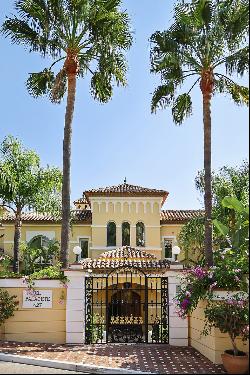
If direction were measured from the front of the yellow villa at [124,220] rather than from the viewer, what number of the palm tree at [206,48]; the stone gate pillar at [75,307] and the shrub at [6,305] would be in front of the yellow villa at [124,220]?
3

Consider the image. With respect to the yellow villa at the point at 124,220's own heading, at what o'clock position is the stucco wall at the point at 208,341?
The stucco wall is roughly at 12 o'clock from the yellow villa.

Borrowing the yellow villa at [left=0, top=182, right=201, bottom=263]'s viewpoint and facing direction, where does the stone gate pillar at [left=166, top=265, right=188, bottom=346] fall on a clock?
The stone gate pillar is roughly at 12 o'clock from the yellow villa.

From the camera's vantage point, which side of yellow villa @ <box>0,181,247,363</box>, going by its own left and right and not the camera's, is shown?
front

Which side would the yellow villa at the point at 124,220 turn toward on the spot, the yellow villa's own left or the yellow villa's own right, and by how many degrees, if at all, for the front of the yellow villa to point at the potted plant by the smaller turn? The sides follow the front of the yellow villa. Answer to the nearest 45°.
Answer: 0° — it already faces it
